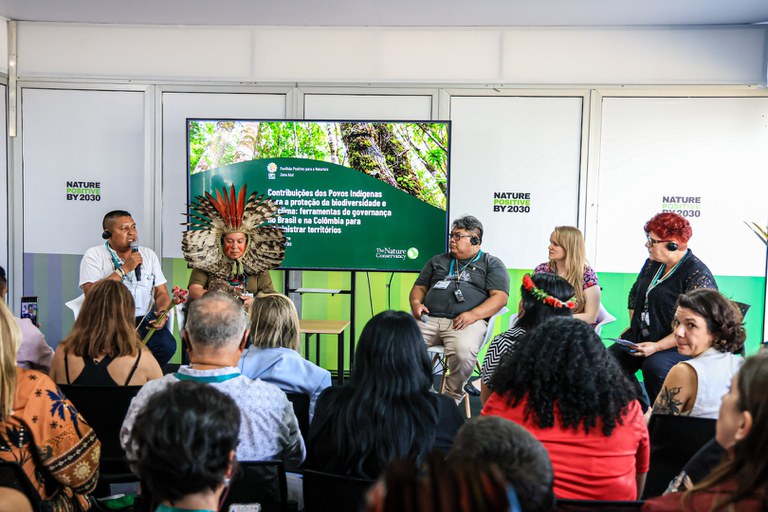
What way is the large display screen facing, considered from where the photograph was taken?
facing the viewer

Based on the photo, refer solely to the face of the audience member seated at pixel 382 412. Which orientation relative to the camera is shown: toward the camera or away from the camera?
away from the camera

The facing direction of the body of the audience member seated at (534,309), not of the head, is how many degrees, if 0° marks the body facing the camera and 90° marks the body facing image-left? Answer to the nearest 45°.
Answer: approximately 135°

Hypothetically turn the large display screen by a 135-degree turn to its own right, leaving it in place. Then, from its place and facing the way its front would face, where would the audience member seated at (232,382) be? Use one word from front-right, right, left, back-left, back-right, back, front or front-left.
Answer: back-left

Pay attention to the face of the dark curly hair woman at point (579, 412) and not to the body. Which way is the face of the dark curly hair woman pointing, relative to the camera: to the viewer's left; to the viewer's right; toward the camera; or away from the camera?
away from the camera

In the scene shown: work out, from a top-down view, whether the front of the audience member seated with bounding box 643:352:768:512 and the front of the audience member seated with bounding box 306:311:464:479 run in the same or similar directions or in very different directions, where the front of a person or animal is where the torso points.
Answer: same or similar directions

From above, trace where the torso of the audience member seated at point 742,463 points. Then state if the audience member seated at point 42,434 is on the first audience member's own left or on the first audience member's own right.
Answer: on the first audience member's own left

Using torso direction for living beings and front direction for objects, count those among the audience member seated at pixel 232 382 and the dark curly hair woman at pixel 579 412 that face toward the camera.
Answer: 0

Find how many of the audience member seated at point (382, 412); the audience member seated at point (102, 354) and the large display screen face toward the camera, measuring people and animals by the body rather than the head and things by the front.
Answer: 1

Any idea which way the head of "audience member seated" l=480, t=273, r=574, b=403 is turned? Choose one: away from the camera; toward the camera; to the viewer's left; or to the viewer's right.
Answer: away from the camera

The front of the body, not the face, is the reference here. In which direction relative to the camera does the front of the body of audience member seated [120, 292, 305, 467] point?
away from the camera

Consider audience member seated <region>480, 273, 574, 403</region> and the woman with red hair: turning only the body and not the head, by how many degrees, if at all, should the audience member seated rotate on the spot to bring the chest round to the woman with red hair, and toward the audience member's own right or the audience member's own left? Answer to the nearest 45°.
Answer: approximately 90° to the audience member's own right

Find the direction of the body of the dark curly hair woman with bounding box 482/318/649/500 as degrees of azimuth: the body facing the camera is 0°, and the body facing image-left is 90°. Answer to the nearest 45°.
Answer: approximately 180°

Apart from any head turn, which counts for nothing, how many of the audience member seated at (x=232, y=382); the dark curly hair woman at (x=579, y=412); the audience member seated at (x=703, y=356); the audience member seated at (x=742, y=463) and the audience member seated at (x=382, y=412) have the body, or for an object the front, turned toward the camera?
0

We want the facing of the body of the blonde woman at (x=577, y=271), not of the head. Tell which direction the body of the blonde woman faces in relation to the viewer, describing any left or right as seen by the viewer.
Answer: facing the viewer and to the left of the viewer

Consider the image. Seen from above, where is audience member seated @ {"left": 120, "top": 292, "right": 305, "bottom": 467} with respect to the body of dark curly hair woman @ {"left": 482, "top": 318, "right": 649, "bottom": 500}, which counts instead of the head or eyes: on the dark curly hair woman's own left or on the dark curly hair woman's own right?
on the dark curly hair woman's own left

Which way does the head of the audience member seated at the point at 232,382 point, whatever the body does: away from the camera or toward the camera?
away from the camera

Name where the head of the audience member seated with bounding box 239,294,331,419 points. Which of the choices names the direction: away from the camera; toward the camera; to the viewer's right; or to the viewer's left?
away from the camera

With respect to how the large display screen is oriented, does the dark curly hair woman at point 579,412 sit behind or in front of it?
in front

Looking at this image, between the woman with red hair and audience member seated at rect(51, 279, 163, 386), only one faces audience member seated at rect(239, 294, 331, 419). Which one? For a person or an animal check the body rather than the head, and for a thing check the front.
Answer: the woman with red hair
